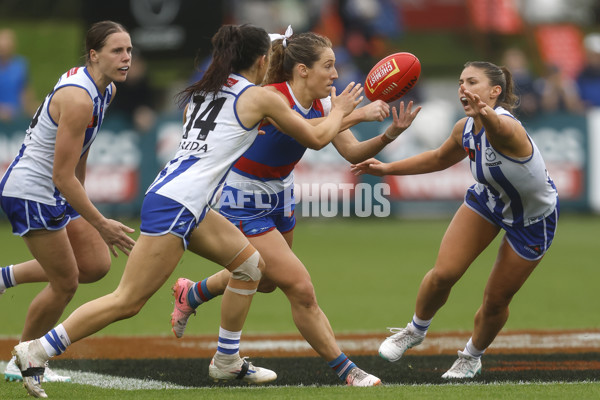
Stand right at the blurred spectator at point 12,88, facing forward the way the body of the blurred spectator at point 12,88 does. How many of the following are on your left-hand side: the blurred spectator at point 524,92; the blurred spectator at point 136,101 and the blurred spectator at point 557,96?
3

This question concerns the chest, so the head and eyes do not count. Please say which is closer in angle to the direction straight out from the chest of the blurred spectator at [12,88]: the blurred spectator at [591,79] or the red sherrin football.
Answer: the red sherrin football

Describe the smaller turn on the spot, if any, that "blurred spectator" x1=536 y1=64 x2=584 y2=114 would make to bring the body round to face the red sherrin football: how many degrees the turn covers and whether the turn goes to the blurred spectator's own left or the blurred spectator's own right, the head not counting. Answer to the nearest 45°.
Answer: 0° — they already face it

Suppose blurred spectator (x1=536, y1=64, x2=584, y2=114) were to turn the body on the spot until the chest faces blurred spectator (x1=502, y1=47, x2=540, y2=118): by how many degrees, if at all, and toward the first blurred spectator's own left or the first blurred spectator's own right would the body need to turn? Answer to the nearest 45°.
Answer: approximately 45° to the first blurred spectator's own right

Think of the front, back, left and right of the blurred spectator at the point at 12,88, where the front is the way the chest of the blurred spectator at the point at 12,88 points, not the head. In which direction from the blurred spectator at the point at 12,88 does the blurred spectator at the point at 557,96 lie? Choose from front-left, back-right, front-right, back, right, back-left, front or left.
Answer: left

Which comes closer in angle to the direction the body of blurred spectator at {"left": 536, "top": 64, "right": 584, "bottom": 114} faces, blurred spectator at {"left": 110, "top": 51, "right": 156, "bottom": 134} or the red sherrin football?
the red sherrin football

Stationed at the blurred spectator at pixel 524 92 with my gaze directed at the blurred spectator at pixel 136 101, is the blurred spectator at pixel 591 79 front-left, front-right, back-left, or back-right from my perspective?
back-right

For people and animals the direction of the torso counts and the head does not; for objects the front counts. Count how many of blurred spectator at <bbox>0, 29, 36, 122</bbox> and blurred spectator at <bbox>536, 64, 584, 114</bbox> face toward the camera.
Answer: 2

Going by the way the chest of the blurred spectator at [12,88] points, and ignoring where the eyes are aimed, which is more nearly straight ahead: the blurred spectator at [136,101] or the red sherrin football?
the red sherrin football

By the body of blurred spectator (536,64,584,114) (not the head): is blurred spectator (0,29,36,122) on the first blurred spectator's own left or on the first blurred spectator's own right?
on the first blurred spectator's own right

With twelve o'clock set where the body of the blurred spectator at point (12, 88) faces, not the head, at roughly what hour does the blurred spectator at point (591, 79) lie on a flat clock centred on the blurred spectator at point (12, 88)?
the blurred spectator at point (591, 79) is roughly at 9 o'clock from the blurred spectator at point (12, 88).

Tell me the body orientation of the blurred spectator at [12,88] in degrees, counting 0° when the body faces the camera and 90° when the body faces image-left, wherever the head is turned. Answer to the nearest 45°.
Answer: approximately 0°
